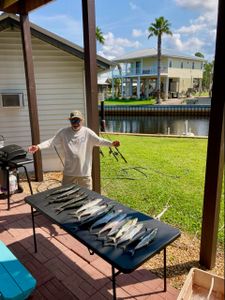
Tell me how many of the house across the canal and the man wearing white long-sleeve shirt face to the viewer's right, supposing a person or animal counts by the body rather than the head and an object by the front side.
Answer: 0

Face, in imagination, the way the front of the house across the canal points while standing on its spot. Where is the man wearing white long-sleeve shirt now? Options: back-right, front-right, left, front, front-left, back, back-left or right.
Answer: front-left

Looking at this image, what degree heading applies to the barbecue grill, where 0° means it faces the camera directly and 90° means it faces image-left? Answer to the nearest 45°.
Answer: approximately 315°

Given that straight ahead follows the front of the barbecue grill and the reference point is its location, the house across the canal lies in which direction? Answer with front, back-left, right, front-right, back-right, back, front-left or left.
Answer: left

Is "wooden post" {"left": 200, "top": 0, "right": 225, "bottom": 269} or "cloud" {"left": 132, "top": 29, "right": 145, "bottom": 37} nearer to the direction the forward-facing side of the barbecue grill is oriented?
the wooden post

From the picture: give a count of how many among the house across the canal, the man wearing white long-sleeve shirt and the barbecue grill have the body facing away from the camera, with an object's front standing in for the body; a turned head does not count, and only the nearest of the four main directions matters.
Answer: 0

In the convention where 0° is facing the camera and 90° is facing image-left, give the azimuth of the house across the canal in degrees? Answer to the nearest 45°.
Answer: approximately 45°

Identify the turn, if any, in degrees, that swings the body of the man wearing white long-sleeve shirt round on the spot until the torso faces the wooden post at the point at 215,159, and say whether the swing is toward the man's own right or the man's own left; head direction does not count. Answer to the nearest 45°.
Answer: approximately 45° to the man's own left

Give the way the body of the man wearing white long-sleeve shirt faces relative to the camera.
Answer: toward the camera

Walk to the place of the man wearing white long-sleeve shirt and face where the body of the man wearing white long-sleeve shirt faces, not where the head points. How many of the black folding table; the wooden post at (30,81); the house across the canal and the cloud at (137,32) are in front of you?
1

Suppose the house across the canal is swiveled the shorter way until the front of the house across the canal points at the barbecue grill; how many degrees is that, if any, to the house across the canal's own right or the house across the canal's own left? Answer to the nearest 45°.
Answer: approximately 45° to the house across the canal's own left

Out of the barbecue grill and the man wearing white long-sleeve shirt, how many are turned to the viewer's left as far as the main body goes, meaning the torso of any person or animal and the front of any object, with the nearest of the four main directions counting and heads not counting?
0
